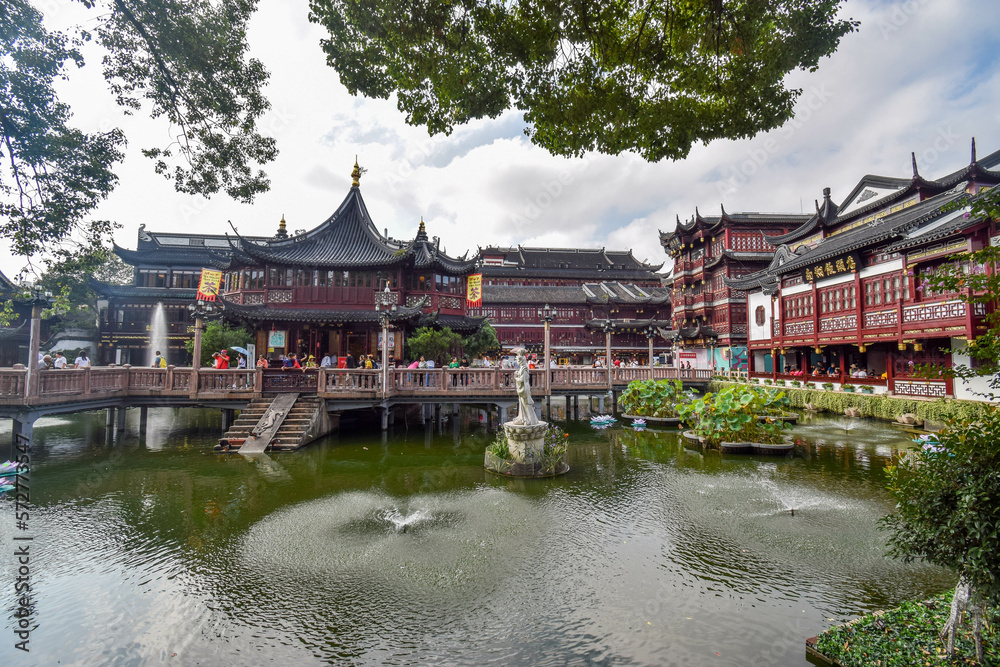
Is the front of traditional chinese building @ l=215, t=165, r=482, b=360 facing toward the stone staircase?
yes

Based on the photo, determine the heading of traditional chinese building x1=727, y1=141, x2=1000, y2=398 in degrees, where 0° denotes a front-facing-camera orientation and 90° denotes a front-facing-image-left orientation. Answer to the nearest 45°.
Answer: approximately 45°

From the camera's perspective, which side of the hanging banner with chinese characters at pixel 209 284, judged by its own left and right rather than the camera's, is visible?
front

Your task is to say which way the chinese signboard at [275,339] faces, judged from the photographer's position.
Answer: facing the viewer

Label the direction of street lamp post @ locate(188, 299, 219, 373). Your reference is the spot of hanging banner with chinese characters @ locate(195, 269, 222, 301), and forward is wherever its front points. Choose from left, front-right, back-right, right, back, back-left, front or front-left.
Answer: front

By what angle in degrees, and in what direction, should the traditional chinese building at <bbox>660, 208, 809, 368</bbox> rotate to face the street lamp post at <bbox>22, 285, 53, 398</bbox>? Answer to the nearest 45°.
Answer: approximately 45° to its left

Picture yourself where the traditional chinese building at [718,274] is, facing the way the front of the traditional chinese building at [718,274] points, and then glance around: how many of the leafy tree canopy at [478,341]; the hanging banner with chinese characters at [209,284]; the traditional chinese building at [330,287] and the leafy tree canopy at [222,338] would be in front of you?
4

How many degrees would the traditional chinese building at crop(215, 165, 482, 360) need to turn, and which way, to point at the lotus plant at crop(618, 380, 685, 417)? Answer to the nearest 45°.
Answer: approximately 45° to its left

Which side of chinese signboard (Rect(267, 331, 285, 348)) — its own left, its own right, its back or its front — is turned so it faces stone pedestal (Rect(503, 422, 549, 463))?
front

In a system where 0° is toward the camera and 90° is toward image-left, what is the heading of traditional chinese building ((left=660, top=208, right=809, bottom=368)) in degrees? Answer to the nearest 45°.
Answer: approximately 45°

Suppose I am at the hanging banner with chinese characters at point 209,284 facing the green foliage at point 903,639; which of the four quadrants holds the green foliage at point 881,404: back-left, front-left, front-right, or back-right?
front-left

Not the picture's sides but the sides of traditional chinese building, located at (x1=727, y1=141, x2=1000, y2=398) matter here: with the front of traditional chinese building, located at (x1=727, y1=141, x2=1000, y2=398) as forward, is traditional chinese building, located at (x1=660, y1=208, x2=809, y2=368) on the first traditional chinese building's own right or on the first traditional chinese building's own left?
on the first traditional chinese building's own right

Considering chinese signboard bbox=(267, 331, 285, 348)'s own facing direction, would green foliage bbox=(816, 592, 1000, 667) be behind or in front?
in front

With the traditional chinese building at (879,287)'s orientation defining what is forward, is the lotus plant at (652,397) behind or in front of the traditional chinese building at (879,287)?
in front

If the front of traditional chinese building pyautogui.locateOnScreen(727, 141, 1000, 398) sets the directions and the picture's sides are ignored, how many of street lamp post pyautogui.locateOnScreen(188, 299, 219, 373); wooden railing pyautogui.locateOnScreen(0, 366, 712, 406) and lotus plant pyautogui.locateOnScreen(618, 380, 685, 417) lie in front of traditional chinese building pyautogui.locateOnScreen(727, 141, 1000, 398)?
3

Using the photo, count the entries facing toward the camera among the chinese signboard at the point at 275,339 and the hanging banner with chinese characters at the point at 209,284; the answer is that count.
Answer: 2

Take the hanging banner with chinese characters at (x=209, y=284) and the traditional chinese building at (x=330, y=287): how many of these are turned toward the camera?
2

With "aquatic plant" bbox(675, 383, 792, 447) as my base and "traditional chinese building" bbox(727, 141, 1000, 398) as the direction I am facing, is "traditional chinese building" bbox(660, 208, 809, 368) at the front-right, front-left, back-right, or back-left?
front-left

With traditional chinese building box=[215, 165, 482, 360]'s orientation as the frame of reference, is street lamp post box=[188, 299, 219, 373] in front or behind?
in front
